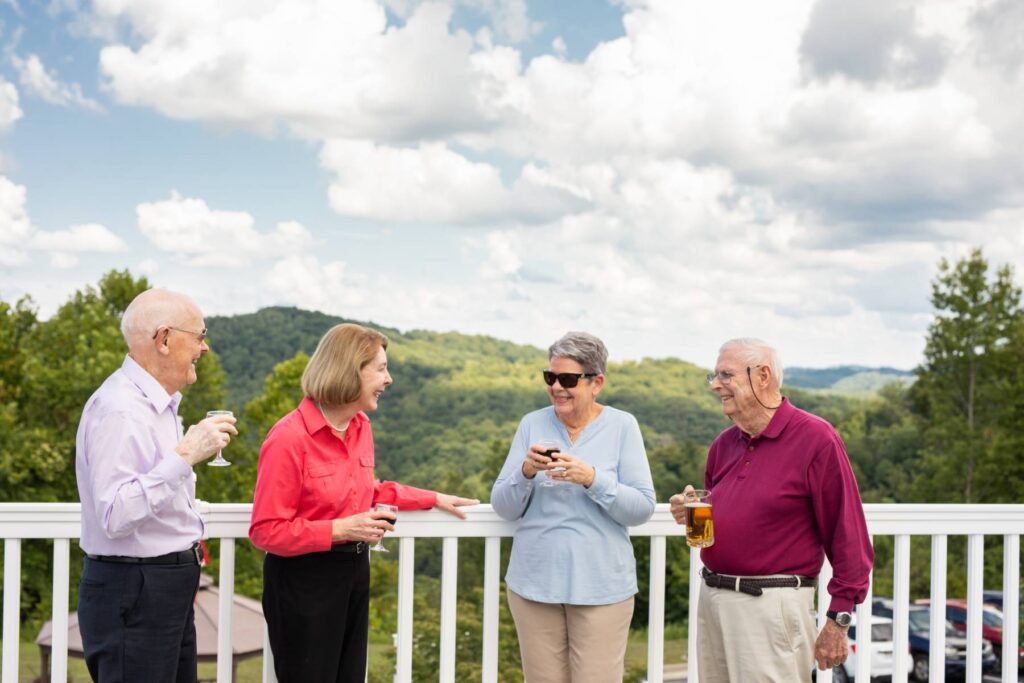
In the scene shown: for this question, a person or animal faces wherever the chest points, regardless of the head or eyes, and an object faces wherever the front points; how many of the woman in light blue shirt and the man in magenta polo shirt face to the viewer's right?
0

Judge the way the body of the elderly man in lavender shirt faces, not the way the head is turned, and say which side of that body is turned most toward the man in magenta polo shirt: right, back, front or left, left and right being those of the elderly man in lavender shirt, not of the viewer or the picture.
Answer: front

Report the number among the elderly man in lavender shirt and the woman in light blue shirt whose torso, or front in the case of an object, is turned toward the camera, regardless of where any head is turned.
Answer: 1

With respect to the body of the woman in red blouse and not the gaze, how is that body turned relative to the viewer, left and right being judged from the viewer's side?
facing the viewer and to the right of the viewer

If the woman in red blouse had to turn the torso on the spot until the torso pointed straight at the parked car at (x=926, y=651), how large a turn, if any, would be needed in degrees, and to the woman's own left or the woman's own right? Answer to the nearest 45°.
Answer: approximately 90° to the woman's own left

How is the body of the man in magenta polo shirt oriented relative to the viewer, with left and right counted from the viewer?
facing the viewer and to the left of the viewer

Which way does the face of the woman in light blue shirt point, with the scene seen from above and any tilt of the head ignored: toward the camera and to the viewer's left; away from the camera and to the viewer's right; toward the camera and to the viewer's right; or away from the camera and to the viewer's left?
toward the camera and to the viewer's left

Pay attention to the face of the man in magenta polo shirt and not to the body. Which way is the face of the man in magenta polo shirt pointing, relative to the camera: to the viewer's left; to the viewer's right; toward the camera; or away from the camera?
to the viewer's left

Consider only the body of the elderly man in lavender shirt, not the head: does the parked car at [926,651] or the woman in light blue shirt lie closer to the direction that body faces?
the woman in light blue shirt

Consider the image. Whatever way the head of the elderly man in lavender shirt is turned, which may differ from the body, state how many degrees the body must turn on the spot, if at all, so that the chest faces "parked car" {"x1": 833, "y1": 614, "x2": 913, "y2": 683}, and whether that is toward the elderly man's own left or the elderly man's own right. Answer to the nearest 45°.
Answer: approximately 45° to the elderly man's own left

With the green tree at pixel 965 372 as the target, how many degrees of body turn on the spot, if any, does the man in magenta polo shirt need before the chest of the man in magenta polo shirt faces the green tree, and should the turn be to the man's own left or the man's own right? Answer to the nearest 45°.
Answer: approximately 135° to the man's own right

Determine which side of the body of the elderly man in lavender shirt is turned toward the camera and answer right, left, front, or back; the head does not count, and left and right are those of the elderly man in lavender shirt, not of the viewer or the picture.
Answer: right

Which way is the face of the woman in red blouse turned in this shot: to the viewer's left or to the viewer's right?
to the viewer's right

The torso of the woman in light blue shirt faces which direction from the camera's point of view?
toward the camera
